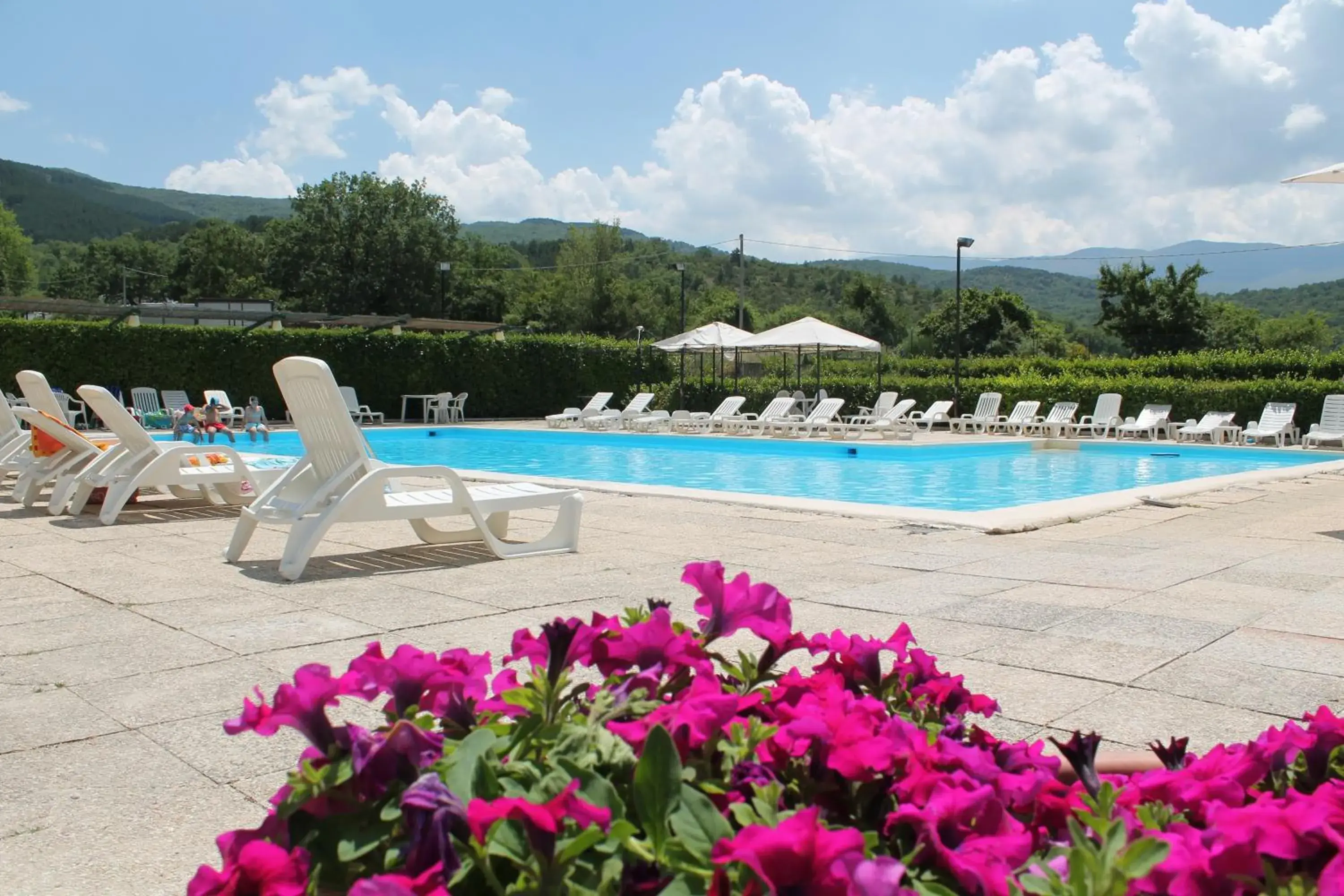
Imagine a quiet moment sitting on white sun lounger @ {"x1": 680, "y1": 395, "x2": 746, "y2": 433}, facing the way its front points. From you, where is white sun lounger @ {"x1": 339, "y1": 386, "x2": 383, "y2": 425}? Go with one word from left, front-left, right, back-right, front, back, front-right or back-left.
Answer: front-right

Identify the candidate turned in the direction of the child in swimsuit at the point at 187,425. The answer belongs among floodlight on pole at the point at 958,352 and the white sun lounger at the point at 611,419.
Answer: the white sun lounger

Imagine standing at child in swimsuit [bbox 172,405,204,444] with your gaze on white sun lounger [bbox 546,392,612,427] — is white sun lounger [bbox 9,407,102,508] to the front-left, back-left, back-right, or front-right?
back-right

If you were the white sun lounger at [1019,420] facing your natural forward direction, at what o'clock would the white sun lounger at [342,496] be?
the white sun lounger at [342,496] is roughly at 11 o'clock from the white sun lounger at [1019,420].

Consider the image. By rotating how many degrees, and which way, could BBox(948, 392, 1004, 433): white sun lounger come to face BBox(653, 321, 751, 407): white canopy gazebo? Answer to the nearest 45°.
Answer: approximately 45° to its right

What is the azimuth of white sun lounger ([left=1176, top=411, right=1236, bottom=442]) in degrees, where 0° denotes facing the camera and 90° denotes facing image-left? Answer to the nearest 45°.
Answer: approximately 45°

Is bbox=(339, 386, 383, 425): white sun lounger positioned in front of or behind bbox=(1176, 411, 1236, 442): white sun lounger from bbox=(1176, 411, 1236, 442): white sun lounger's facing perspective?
in front

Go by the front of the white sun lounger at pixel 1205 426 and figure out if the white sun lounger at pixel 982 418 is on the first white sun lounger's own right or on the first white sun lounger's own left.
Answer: on the first white sun lounger's own right

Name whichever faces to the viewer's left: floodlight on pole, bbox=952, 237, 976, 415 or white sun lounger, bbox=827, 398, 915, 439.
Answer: the white sun lounger

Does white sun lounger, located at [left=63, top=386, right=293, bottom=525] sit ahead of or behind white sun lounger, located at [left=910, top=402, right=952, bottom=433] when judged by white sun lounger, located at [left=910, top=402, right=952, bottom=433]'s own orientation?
ahead

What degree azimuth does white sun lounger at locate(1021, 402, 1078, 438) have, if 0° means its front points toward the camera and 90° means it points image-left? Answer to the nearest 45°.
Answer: approximately 45°
